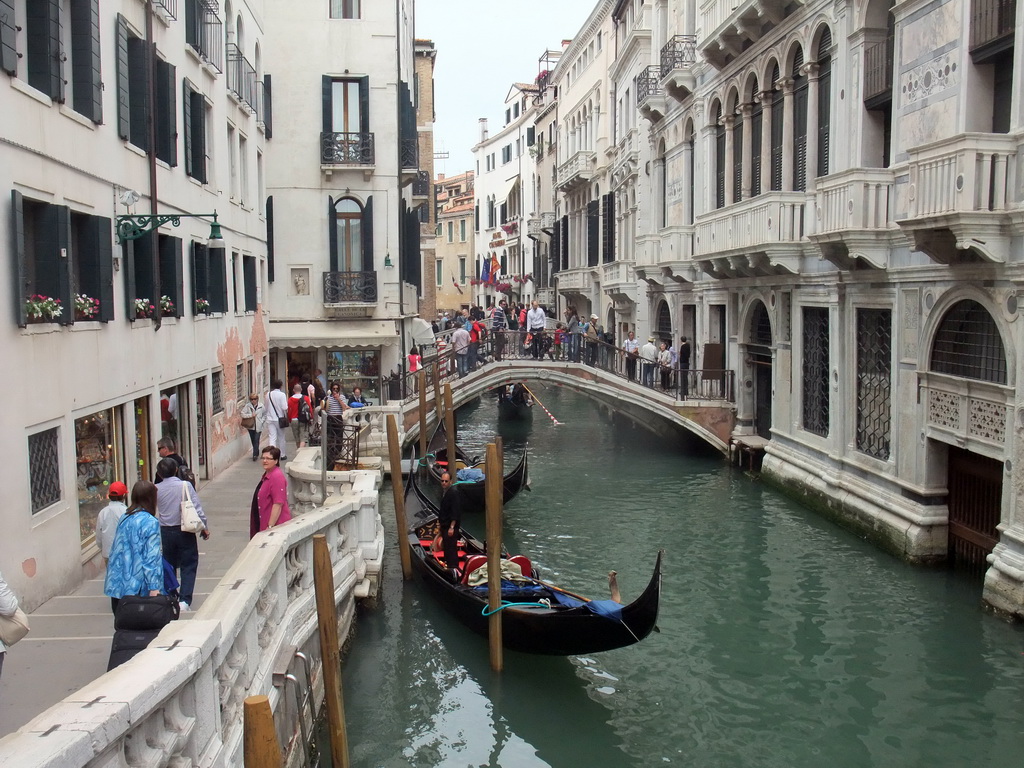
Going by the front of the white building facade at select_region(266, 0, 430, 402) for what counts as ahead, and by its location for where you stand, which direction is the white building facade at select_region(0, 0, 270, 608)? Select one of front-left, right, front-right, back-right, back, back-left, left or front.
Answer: front

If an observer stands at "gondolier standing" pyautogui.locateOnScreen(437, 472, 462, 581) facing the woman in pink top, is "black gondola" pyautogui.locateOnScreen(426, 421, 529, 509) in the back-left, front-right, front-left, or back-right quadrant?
back-right

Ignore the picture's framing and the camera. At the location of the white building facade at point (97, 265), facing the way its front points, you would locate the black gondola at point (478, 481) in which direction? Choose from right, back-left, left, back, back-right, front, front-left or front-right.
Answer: left

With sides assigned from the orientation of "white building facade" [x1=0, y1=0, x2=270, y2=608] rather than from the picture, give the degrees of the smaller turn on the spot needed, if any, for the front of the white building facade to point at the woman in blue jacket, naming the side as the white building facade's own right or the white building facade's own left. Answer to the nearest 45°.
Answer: approximately 45° to the white building facade's own right

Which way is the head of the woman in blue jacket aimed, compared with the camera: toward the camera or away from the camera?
away from the camera

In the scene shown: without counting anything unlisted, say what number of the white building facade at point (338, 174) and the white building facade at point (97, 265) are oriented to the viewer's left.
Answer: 0

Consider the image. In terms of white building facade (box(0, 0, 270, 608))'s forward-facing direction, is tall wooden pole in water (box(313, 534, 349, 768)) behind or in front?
in front

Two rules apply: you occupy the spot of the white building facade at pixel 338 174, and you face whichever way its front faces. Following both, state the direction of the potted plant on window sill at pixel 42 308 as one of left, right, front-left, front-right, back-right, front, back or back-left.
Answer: front

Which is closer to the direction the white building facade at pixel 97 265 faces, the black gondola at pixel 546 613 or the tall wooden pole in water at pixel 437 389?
the black gondola

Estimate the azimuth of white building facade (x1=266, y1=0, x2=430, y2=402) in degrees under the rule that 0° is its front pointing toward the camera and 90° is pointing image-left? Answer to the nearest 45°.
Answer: approximately 0°

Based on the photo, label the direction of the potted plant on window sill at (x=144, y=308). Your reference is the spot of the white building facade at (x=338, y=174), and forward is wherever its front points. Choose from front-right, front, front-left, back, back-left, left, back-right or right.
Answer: front

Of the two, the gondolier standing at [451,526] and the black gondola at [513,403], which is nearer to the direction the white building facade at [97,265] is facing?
the gondolier standing

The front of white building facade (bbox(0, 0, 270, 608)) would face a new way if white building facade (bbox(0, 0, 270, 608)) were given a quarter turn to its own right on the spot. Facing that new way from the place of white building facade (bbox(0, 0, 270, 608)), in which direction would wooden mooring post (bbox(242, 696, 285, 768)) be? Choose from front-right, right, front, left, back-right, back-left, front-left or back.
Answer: front-left

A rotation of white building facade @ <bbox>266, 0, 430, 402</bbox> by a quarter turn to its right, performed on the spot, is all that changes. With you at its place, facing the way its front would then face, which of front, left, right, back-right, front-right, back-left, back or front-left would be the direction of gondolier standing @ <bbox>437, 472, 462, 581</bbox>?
left

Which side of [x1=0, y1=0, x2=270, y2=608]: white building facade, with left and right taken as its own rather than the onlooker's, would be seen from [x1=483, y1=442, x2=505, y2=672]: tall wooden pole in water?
front

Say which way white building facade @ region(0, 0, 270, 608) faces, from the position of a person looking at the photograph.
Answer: facing the viewer and to the right of the viewer
